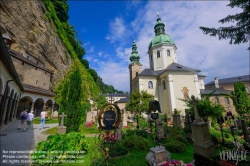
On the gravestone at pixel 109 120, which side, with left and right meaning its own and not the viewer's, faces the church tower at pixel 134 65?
back

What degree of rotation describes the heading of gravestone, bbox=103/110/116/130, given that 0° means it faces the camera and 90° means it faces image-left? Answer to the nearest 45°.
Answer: approximately 0°

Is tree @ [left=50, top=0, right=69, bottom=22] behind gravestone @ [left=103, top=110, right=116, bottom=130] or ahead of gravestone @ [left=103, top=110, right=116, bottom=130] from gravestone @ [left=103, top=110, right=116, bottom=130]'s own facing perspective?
behind

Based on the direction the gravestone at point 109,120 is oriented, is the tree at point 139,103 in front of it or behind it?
behind

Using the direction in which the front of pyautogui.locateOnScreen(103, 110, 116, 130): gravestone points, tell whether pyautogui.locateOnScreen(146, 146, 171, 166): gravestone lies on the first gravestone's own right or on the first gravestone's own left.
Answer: on the first gravestone's own left

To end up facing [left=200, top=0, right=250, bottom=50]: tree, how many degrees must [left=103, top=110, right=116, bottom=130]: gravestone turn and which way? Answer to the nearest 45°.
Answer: approximately 90° to its left

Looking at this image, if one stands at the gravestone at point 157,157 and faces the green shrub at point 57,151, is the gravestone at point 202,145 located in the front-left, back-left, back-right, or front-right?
back-right
